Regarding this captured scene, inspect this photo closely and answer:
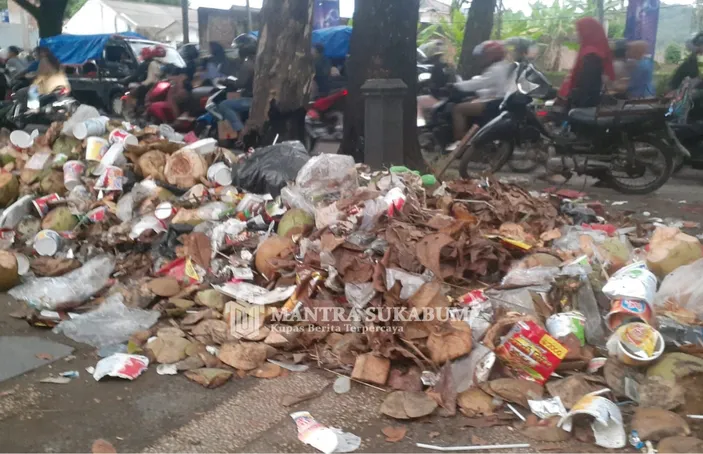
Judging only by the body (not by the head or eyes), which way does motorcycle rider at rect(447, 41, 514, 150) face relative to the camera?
to the viewer's left

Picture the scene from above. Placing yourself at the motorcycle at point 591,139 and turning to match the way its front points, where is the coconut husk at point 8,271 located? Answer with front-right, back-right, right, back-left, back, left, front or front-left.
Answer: front-left

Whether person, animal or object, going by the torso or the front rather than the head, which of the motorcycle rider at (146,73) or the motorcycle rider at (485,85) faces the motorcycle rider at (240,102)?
the motorcycle rider at (485,85)

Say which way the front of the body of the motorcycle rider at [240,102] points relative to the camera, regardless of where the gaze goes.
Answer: to the viewer's left

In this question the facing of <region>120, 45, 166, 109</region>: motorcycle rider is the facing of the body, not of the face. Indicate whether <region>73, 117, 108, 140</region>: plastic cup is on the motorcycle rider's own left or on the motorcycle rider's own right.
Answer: on the motorcycle rider's own left

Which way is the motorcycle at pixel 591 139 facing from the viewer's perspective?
to the viewer's left

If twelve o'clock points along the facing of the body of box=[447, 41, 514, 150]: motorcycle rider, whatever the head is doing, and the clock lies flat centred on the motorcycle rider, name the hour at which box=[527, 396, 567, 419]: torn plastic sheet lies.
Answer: The torn plastic sheet is roughly at 9 o'clock from the motorcycle rider.

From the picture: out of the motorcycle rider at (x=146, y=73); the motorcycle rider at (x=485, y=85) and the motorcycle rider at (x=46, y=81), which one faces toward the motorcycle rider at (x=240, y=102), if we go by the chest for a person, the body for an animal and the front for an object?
the motorcycle rider at (x=485, y=85)

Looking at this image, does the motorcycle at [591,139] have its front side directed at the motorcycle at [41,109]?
yes

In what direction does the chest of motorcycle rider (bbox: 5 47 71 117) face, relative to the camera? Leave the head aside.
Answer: to the viewer's left
